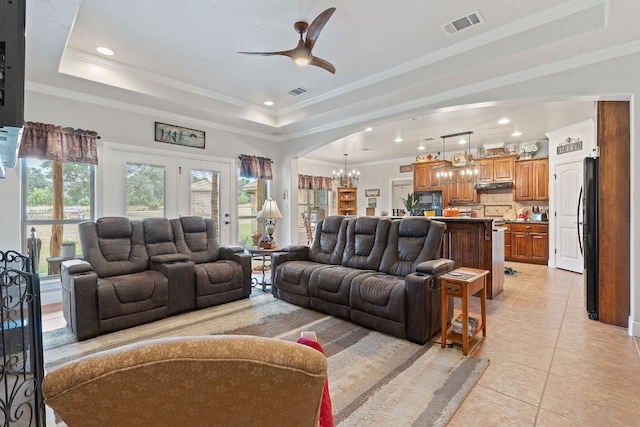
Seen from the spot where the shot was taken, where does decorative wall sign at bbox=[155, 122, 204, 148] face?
facing the viewer and to the right of the viewer

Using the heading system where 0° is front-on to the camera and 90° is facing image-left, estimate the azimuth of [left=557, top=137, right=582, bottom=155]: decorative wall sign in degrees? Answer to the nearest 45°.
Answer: approximately 45°

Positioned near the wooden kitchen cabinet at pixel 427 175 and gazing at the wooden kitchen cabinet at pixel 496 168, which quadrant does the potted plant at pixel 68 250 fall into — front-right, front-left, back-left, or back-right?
back-right

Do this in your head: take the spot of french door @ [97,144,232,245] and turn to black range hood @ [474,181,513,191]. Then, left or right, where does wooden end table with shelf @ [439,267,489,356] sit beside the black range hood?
right

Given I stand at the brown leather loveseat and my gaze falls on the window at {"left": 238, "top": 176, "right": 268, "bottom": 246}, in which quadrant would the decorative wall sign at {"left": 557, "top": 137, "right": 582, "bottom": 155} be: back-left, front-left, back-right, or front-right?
front-right

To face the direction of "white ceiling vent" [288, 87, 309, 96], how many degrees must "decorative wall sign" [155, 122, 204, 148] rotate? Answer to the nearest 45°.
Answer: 0° — it already faces it

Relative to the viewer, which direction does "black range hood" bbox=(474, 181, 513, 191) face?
toward the camera

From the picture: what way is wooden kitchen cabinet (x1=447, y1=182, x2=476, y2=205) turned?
toward the camera

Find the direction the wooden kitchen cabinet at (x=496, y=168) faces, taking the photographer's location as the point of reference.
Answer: facing the viewer
